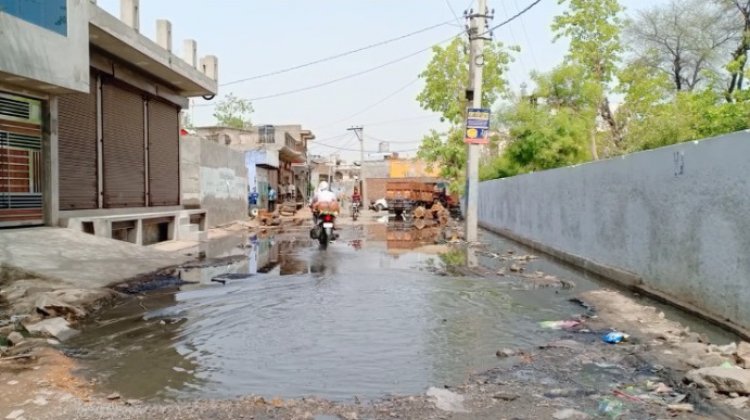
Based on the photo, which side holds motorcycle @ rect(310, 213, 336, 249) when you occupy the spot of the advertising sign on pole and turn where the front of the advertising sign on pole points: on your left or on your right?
on your right

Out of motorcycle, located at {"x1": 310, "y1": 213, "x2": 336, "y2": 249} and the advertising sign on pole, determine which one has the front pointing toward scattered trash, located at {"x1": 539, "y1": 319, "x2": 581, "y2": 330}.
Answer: the advertising sign on pole

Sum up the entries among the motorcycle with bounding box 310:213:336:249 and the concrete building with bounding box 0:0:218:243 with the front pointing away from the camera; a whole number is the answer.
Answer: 1

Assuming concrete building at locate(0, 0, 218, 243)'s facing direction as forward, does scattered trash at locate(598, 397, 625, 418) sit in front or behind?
in front

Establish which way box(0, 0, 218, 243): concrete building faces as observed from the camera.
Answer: facing the viewer and to the right of the viewer

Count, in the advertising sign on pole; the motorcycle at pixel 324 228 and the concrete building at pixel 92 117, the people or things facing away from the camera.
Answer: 1

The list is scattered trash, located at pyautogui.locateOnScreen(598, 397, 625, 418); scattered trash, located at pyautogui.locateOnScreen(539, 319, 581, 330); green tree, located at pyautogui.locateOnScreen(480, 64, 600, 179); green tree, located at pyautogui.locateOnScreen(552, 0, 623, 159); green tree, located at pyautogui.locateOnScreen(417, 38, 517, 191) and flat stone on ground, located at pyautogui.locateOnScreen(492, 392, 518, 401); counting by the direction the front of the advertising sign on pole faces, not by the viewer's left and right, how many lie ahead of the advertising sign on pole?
3

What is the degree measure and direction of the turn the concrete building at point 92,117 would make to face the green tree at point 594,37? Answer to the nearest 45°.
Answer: approximately 45° to its left

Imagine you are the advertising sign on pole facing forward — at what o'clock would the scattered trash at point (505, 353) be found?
The scattered trash is roughly at 12 o'clock from the advertising sign on pole.

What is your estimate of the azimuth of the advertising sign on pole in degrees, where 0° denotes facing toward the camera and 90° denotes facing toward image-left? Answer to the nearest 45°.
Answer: approximately 0°

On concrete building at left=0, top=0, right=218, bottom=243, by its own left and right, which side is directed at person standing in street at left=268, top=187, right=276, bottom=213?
left

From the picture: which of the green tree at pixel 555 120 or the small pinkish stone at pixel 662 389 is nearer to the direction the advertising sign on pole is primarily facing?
the small pinkish stone

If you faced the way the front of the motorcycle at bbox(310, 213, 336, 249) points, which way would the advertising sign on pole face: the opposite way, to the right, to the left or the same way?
the opposite way

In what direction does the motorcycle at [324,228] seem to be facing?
away from the camera

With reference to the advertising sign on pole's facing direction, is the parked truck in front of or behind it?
behind

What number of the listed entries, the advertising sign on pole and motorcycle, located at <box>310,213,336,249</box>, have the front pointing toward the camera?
1
